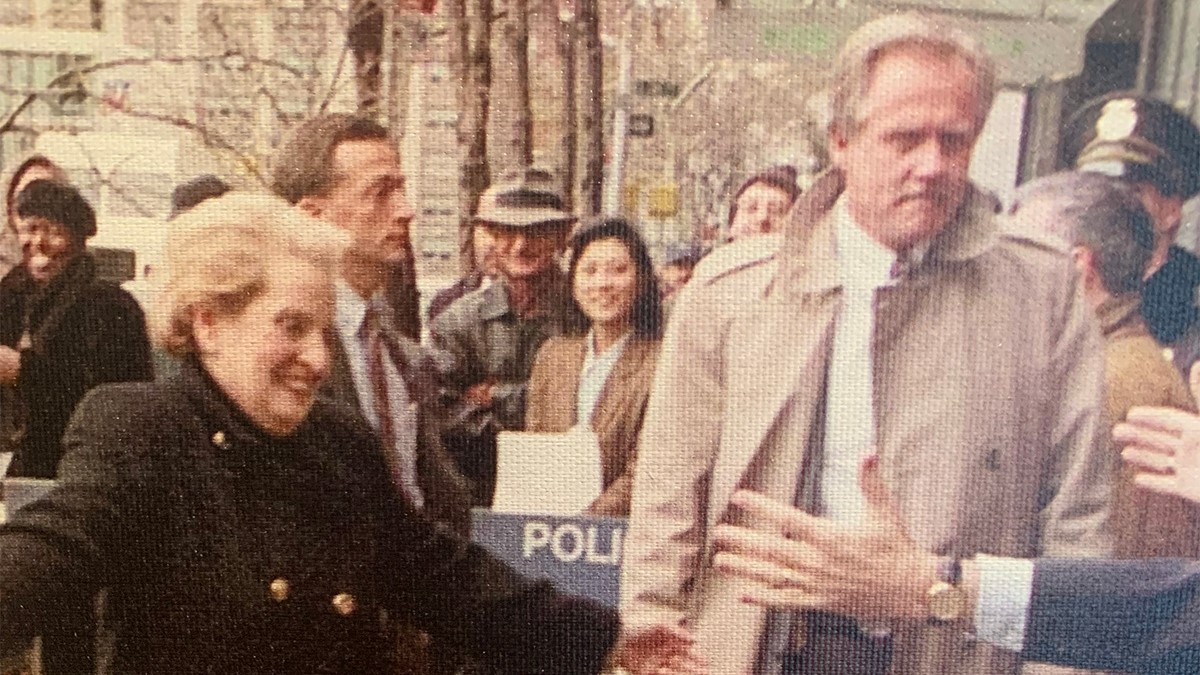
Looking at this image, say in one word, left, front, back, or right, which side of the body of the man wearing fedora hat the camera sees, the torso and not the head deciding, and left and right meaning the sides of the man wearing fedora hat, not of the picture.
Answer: front

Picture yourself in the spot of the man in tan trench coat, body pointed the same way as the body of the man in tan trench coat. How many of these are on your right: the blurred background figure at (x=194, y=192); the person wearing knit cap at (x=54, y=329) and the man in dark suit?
3

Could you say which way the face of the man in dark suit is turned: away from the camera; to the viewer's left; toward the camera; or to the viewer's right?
to the viewer's right

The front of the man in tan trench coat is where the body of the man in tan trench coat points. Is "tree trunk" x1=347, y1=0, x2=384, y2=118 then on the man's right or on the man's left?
on the man's right

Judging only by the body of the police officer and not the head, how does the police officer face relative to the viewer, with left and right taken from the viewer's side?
facing the viewer and to the left of the viewer

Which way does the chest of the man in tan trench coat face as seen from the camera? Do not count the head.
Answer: toward the camera

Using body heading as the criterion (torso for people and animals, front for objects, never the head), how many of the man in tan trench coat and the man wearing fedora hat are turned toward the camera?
2

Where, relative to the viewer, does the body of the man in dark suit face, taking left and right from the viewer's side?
facing the viewer and to the right of the viewer
